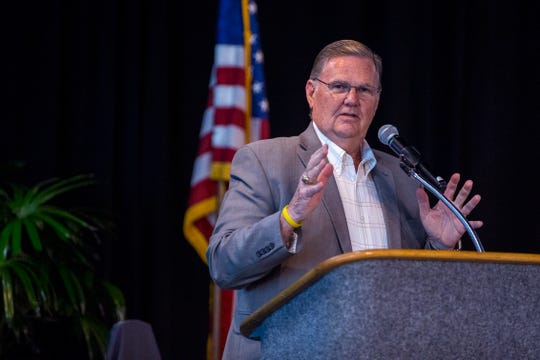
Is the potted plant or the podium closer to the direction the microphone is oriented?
the potted plant

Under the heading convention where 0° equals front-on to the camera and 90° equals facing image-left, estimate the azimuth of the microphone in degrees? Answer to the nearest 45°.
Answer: approximately 90°

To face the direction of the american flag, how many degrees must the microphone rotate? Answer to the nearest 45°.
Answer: approximately 45° to its right

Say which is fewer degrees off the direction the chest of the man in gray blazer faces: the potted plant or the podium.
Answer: the podium

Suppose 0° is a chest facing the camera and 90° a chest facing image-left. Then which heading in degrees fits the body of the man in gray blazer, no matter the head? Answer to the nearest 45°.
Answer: approximately 315°
